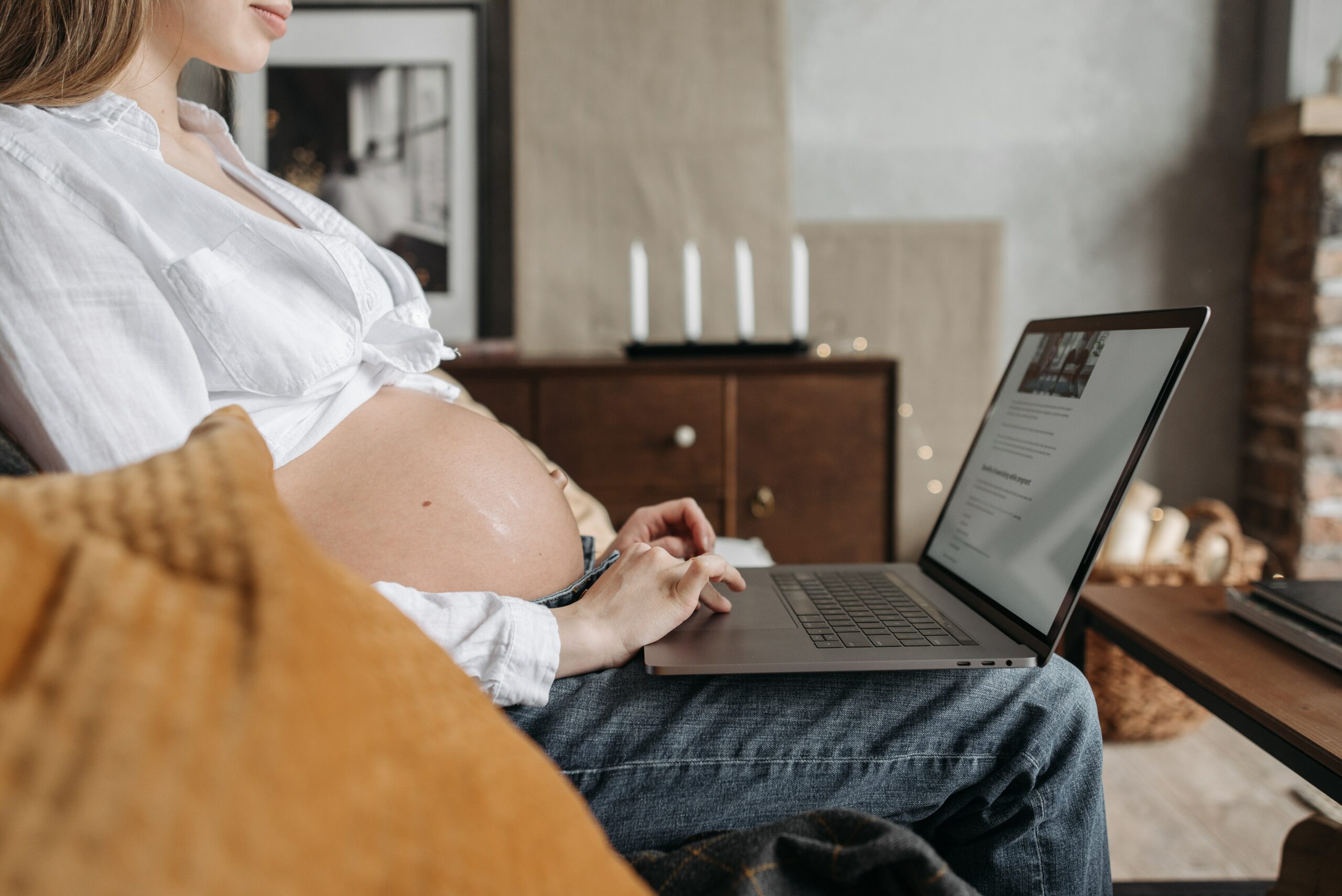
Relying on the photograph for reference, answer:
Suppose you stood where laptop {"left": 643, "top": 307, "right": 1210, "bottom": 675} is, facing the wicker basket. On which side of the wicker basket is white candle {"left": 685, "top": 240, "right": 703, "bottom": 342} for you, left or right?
left

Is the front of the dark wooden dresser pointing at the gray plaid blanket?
yes

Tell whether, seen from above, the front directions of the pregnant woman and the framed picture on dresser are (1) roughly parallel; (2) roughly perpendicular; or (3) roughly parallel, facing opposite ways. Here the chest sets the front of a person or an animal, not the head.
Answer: roughly perpendicular

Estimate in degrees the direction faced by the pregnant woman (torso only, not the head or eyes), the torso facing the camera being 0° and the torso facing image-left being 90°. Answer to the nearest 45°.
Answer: approximately 270°

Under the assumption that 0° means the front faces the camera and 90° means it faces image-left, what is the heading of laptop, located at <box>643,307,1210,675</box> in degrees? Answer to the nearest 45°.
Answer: approximately 90°

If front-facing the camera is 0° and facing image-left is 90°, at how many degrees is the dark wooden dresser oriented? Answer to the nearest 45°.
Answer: approximately 0°

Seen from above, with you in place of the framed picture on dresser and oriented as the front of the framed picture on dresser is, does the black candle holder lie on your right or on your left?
on your left

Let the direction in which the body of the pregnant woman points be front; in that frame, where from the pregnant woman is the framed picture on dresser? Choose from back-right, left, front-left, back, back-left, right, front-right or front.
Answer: left

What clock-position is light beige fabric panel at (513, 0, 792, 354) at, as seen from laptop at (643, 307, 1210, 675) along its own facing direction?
The light beige fabric panel is roughly at 2 o'clock from the laptop.

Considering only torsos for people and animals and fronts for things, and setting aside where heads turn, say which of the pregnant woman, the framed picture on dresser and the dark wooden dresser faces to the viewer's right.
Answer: the pregnant woman

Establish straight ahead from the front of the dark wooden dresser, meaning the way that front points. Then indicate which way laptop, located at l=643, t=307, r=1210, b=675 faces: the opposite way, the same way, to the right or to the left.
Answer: to the right

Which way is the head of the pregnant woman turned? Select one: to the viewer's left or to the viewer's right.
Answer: to the viewer's right
